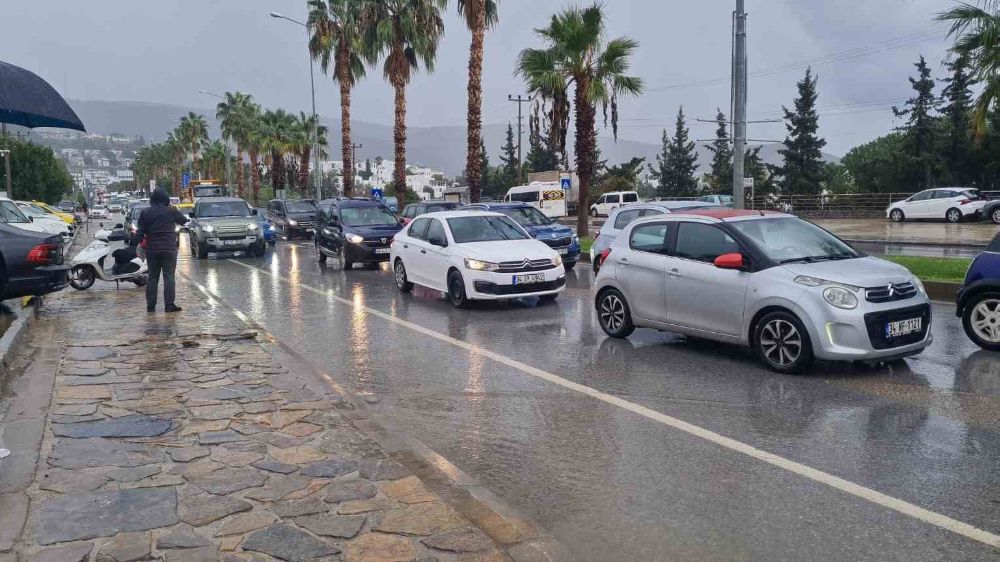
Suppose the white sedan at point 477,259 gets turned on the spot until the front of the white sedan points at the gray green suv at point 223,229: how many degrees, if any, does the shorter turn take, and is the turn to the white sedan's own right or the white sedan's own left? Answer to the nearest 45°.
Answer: approximately 180°

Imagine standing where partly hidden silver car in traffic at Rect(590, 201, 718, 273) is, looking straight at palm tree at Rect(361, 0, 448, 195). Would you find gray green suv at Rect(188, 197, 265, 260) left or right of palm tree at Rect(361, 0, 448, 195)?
left

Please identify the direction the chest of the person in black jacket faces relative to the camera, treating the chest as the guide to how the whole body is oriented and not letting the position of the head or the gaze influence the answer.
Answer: away from the camera

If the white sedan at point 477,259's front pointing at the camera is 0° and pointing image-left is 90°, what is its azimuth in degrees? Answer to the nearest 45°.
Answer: approximately 315°

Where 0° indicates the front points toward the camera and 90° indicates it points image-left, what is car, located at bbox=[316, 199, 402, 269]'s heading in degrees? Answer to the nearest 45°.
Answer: approximately 315°

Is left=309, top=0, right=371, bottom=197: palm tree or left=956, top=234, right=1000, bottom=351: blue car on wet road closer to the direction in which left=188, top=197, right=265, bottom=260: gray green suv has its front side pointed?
the blue car on wet road

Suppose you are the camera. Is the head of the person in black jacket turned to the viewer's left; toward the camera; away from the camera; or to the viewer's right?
away from the camera

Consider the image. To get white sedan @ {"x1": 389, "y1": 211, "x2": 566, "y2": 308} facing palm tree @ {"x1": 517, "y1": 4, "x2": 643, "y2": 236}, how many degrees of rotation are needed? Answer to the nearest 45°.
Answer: approximately 135° to its left

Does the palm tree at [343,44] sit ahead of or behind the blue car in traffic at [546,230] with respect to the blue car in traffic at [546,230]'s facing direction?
behind

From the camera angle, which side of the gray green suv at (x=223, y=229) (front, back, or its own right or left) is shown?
front

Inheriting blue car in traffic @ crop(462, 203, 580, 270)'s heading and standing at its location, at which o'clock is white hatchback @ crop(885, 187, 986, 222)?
The white hatchback is roughly at 9 o'clock from the blue car in traffic.
